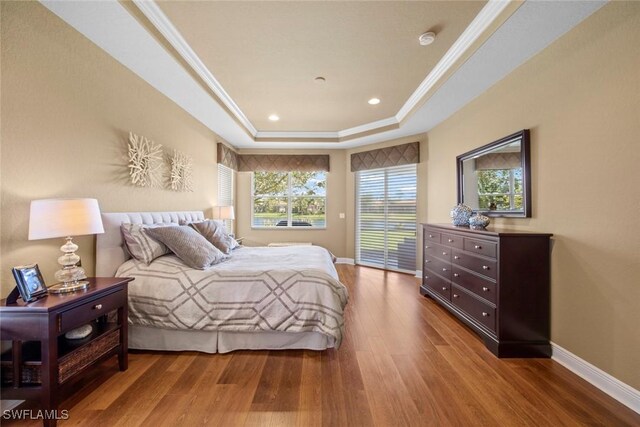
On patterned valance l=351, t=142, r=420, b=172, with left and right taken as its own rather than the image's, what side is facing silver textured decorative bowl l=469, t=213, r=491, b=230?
left

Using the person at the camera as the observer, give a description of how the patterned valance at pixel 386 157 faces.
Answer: facing the viewer and to the left of the viewer

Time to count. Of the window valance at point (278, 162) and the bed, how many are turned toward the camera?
1

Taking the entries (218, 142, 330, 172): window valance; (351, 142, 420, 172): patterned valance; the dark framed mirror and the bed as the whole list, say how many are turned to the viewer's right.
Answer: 1

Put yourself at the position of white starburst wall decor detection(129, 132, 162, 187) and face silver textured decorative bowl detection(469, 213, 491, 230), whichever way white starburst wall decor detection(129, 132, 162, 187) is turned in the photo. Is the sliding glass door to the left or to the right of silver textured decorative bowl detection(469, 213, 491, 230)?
left

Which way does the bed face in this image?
to the viewer's right

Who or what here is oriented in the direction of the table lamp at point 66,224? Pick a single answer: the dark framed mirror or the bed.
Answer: the dark framed mirror

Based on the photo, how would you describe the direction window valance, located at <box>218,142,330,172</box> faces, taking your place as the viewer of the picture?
facing the viewer

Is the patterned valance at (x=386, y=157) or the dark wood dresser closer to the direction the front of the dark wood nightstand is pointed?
the dark wood dresser

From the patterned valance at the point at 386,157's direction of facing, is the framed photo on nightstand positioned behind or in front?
in front

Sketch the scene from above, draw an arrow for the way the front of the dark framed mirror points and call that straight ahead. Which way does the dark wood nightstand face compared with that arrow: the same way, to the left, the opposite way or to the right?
the opposite way

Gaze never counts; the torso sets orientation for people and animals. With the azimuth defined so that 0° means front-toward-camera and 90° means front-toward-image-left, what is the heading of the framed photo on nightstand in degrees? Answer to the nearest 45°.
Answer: approximately 315°

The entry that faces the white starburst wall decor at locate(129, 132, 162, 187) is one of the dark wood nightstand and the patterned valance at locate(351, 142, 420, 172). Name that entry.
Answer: the patterned valance

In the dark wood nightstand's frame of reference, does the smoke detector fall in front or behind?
in front

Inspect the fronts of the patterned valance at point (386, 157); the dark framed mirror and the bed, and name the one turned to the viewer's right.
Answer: the bed

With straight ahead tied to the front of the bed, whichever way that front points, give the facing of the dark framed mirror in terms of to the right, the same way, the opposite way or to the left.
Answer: the opposite way

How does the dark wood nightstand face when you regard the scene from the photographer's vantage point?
facing the viewer and to the right of the viewer

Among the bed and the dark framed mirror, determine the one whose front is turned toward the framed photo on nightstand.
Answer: the dark framed mirror

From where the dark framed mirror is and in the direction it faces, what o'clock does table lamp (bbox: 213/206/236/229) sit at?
The table lamp is roughly at 1 o'clock from the dark framed mirror.
